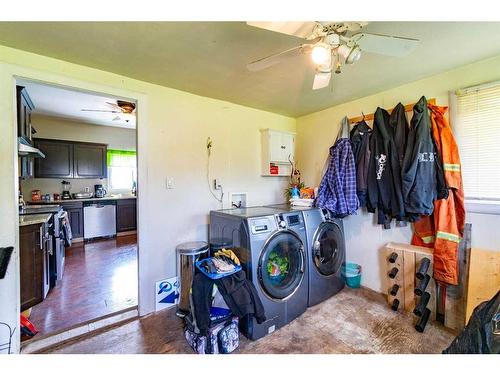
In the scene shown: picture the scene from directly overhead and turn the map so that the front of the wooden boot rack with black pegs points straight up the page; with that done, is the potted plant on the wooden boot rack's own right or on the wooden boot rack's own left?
on the wooden boot rack's own right

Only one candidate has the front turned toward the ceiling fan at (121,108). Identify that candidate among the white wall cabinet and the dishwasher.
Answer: the dishwasher

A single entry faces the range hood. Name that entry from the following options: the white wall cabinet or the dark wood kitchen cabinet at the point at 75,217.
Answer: the dark wood kitchen cabinet

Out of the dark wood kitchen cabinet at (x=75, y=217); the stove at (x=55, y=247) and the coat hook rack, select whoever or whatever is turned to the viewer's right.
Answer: the stove

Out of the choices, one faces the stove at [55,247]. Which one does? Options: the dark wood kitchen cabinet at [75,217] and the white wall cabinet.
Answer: the dark wood kitchen cabinet

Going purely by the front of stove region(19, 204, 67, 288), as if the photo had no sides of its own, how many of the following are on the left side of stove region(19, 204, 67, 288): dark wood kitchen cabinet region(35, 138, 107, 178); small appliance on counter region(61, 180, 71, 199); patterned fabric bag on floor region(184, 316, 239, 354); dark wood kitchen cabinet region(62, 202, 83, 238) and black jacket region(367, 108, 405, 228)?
3

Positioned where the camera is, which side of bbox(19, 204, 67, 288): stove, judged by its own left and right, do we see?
right

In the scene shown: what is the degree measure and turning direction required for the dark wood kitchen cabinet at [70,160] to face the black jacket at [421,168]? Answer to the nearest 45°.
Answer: approximately 45° to its left

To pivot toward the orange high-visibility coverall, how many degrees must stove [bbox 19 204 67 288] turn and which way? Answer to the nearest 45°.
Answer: approximately 45° to its right

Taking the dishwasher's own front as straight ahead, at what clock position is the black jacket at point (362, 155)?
The black jacket is roughly at 11 o'clock from the dishwasher.
